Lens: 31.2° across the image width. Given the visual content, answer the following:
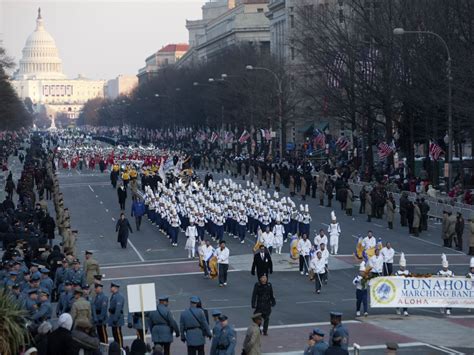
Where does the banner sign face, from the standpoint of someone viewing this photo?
facing the viewer

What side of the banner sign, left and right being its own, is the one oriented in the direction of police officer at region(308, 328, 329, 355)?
front

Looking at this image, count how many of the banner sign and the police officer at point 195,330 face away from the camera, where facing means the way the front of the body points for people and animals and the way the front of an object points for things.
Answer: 1

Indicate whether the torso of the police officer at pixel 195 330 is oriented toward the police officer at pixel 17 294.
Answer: no

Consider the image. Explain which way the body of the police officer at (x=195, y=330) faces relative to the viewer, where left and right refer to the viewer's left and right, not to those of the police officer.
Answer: facing away from the viewer

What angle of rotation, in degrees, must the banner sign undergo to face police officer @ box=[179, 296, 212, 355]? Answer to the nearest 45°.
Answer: approximately 45° to its right

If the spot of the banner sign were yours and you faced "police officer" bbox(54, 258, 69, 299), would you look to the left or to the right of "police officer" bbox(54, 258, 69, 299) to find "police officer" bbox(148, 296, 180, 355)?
left

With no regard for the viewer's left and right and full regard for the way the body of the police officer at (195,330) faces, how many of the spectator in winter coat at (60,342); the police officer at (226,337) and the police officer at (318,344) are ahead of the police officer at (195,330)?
0

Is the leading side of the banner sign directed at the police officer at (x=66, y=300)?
no

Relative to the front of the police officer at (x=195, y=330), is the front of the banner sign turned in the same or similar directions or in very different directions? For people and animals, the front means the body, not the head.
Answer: very different directions

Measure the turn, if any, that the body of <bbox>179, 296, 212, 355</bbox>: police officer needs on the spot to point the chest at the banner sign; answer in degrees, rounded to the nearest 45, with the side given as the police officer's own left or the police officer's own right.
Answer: approximately 45° to the police officer's own right

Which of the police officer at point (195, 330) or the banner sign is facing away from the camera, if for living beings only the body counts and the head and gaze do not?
the police officer

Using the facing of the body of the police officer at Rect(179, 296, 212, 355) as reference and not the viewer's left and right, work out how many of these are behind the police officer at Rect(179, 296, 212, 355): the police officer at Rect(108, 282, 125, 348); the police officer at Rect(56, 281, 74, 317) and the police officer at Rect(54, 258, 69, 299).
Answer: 0

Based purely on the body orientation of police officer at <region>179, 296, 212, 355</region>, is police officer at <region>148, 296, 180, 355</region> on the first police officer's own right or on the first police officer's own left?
on the first police officer's own left
